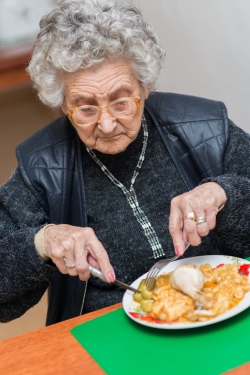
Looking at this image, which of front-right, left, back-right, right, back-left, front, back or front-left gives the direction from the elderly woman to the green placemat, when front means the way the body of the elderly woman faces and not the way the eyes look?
front

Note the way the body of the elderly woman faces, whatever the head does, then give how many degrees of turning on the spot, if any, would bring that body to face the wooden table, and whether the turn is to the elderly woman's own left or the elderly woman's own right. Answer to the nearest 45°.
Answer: approximately 45° to the elderly woman's own right

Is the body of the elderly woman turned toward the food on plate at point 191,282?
yes

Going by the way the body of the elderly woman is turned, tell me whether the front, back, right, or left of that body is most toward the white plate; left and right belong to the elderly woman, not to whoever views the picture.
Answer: front

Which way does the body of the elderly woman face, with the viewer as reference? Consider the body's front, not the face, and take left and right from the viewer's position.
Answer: facing the viewer
